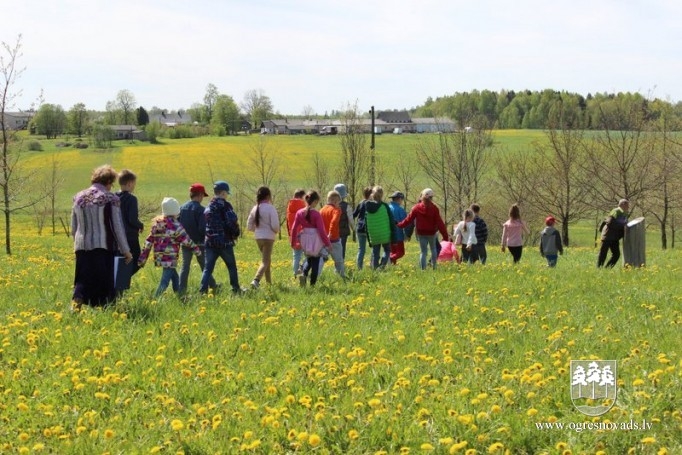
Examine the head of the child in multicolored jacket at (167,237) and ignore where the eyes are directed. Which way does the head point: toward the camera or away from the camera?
away from the camera

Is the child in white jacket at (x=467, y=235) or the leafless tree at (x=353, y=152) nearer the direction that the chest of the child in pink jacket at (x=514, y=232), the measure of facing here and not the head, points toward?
the leafless tree

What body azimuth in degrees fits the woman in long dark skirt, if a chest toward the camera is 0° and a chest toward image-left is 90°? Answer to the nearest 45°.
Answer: approximately 225°

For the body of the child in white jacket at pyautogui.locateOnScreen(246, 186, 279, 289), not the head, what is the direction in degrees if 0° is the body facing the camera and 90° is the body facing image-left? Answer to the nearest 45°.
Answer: approximately 225°

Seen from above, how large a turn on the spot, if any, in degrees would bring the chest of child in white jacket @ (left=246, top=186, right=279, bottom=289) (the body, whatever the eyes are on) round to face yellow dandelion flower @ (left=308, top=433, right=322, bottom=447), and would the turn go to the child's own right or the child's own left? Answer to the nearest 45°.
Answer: approximately 135° to the child's own right

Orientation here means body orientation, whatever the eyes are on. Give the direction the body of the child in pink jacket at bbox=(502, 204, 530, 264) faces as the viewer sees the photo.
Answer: away from the camera

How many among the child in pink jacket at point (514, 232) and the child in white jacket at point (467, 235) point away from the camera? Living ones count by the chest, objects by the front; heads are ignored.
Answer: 2

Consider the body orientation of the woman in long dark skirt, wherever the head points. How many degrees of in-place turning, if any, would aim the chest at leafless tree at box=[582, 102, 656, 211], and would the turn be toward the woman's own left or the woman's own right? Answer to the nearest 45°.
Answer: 0° — they already face it

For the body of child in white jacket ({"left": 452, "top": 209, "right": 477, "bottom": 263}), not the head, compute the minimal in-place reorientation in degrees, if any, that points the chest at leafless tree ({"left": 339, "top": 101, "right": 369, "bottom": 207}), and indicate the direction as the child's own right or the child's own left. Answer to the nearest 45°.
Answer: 0° — they already face it
